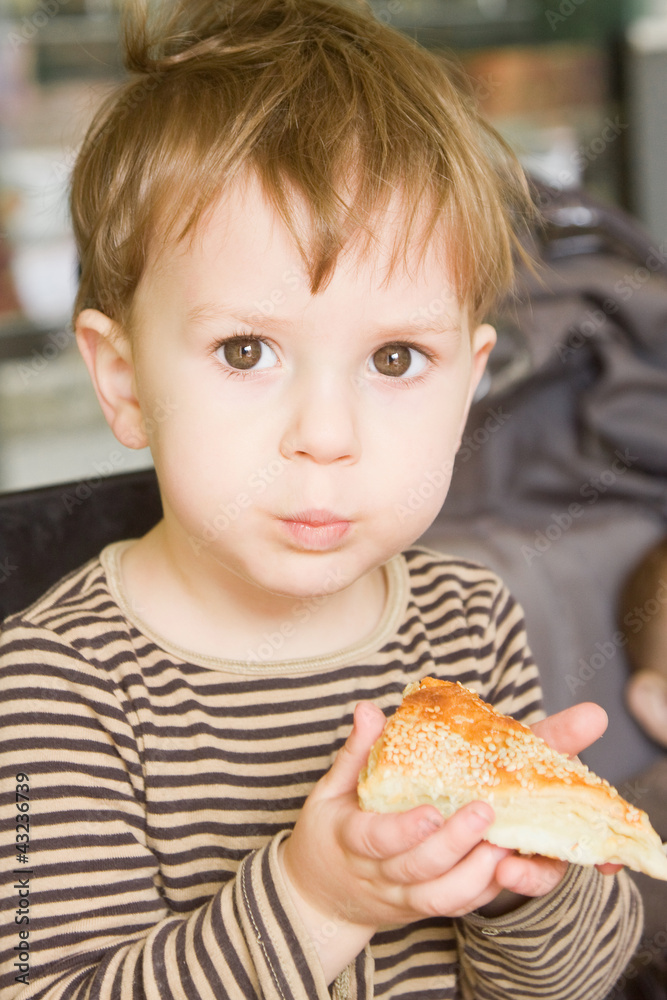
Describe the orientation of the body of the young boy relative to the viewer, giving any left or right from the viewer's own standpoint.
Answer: facing the viewer and to the right of the viewer
